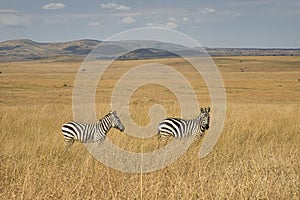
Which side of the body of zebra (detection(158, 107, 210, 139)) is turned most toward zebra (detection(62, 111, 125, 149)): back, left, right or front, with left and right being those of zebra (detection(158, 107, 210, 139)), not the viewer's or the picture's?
back

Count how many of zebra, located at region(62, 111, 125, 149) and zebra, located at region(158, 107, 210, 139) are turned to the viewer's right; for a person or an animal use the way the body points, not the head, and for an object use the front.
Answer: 2

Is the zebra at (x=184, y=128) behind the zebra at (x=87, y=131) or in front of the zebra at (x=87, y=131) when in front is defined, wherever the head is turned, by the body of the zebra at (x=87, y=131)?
in front

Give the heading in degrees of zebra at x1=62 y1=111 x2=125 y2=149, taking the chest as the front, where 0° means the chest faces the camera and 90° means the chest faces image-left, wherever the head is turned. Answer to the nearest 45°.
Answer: approximately 270°

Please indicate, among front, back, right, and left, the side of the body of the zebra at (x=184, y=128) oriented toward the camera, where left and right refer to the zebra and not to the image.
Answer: right
